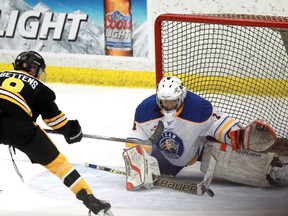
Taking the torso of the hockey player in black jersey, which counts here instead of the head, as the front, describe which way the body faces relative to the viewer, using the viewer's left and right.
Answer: facing away from the viewer and to the right of the viewer

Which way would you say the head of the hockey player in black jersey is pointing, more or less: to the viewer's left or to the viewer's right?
to the viewer's right

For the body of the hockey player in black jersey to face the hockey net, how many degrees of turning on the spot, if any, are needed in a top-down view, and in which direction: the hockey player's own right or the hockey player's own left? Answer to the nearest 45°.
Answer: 0° — they already face it
